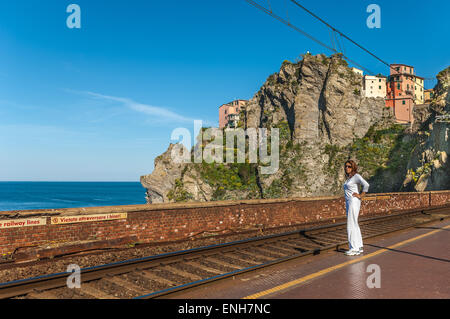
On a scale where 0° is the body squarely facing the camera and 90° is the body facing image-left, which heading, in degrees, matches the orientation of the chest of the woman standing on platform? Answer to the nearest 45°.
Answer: approximately 45°
